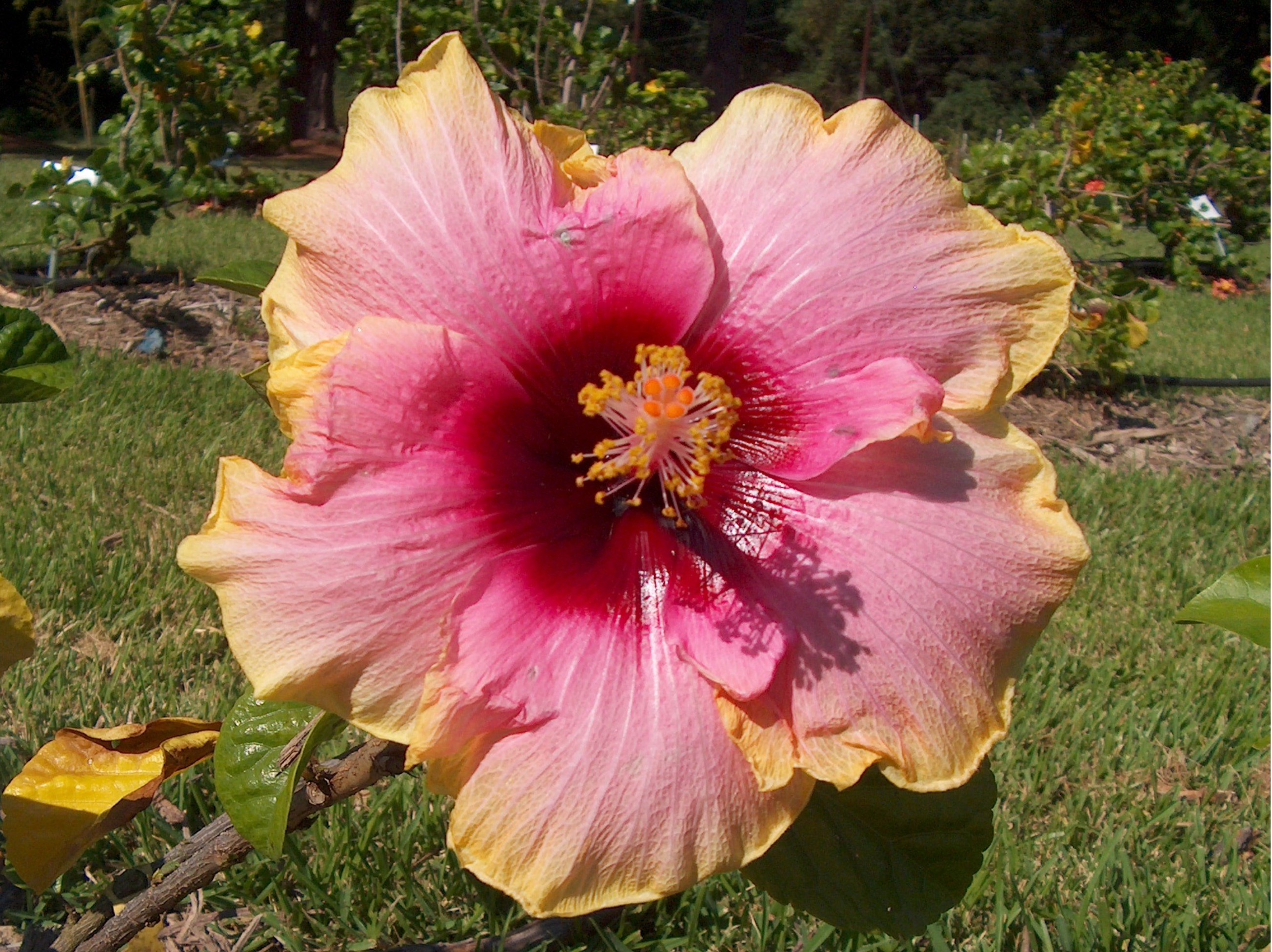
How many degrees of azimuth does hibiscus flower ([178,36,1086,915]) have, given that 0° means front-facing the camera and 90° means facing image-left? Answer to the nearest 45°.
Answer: approximately 0°
